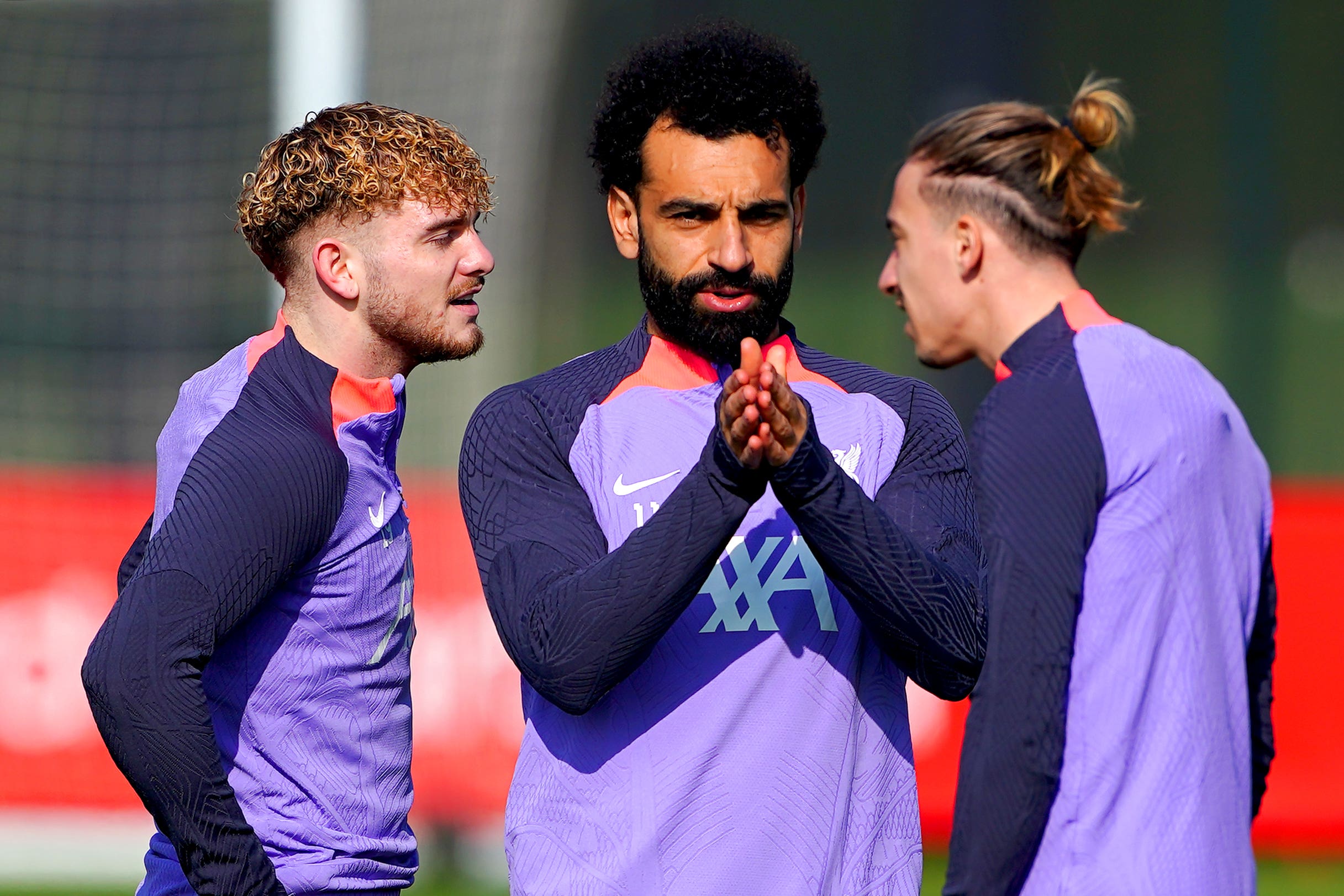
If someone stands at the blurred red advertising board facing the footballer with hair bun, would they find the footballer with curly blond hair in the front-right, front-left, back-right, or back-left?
front-right

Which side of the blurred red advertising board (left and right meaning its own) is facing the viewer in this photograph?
front

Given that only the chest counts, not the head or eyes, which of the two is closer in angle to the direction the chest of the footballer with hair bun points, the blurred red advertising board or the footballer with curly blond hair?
the blurred red advertising board

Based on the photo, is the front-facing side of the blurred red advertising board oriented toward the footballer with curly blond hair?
yes

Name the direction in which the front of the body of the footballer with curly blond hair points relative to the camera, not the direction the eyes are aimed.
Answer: to the viewer's right

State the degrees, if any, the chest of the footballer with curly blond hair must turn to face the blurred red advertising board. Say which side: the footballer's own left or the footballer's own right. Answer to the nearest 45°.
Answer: approximately 90° to the footballer's own left

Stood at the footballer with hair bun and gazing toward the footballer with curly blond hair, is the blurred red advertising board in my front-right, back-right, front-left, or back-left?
front-right

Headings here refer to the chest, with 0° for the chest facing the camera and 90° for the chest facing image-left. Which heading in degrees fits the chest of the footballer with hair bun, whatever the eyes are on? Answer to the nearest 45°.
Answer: approximately 135°

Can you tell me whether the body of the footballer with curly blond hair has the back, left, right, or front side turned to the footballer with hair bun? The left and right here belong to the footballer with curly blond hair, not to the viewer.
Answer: front

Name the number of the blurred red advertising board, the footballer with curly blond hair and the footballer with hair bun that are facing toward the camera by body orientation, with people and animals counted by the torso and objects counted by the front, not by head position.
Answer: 1

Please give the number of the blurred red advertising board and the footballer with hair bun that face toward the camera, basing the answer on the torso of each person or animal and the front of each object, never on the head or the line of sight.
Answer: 1

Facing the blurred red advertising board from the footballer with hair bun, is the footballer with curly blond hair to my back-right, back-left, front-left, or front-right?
front-left

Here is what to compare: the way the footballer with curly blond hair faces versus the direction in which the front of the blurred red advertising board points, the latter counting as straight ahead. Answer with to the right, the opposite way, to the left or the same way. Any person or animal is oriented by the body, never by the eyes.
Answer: to the left

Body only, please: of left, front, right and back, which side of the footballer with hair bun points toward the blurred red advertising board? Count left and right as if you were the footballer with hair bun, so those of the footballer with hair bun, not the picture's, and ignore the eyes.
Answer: front

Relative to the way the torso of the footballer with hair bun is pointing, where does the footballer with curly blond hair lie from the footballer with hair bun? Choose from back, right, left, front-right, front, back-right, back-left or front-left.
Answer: front-left
